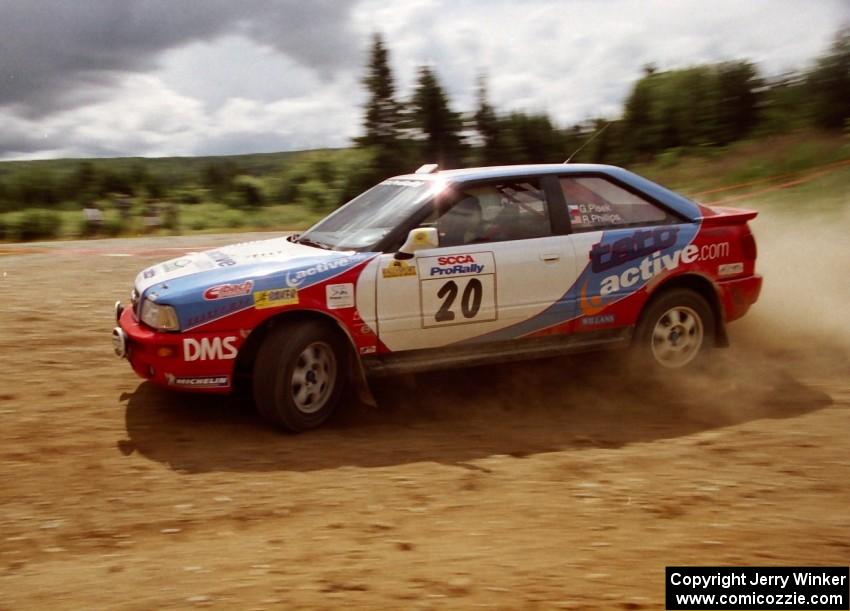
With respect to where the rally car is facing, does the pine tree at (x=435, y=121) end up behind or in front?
behind

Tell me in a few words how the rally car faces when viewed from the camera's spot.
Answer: facing the viewer and to the left of the viewer

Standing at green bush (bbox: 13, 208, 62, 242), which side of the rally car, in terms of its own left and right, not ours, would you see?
right

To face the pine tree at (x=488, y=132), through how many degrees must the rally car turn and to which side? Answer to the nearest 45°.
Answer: approximately 135° to its right

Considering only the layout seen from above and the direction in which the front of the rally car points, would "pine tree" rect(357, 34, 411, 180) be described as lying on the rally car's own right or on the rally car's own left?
on the rally car's own right
